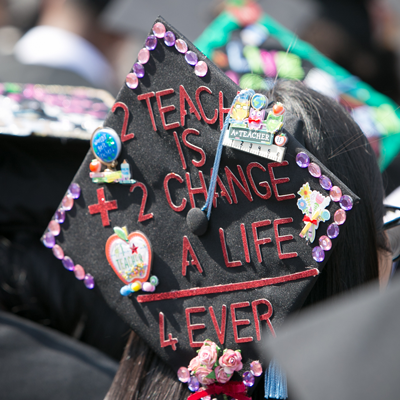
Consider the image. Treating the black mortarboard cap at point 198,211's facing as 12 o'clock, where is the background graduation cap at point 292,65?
The background graduation cap is roughly at 12 o'clock from the black mortarboard cap.

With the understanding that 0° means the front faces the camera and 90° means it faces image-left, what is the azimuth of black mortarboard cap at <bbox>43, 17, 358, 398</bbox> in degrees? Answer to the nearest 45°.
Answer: approximately 180°
